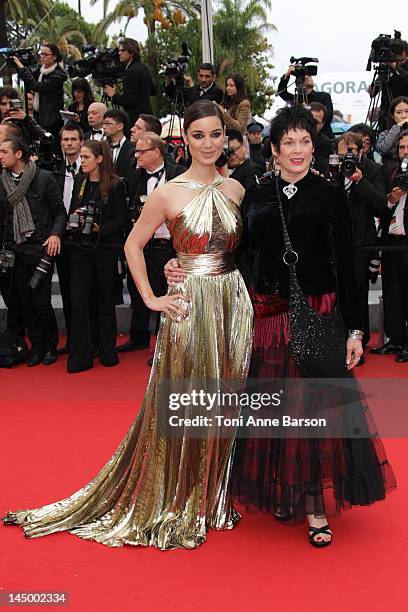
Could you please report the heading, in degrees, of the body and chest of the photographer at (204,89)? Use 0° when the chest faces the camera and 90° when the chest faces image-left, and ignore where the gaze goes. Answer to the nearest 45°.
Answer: approximately 0°

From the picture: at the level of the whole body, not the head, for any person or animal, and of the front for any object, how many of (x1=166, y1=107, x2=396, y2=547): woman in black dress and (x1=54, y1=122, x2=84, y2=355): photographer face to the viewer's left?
0

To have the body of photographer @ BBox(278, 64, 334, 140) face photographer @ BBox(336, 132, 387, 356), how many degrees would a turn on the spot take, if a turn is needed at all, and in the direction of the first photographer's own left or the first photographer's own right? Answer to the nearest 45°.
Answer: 0° — they already face them

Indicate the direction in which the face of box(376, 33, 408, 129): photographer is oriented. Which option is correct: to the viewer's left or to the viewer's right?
to the viewer's left

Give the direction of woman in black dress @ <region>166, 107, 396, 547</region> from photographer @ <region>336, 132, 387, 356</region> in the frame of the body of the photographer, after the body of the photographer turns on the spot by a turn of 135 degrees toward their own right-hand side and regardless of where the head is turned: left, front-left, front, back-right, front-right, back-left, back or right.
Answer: back

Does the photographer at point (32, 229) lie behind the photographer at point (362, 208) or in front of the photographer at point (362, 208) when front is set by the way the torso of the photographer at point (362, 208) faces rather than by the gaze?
in front

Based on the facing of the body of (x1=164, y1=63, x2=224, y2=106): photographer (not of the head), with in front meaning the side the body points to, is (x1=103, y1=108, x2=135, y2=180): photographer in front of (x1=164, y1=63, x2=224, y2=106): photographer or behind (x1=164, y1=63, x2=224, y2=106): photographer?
in front
